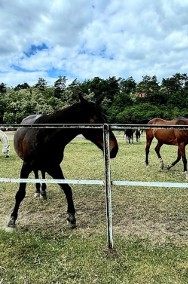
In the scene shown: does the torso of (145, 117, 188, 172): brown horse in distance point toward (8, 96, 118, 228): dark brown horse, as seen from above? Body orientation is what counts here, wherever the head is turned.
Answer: no
